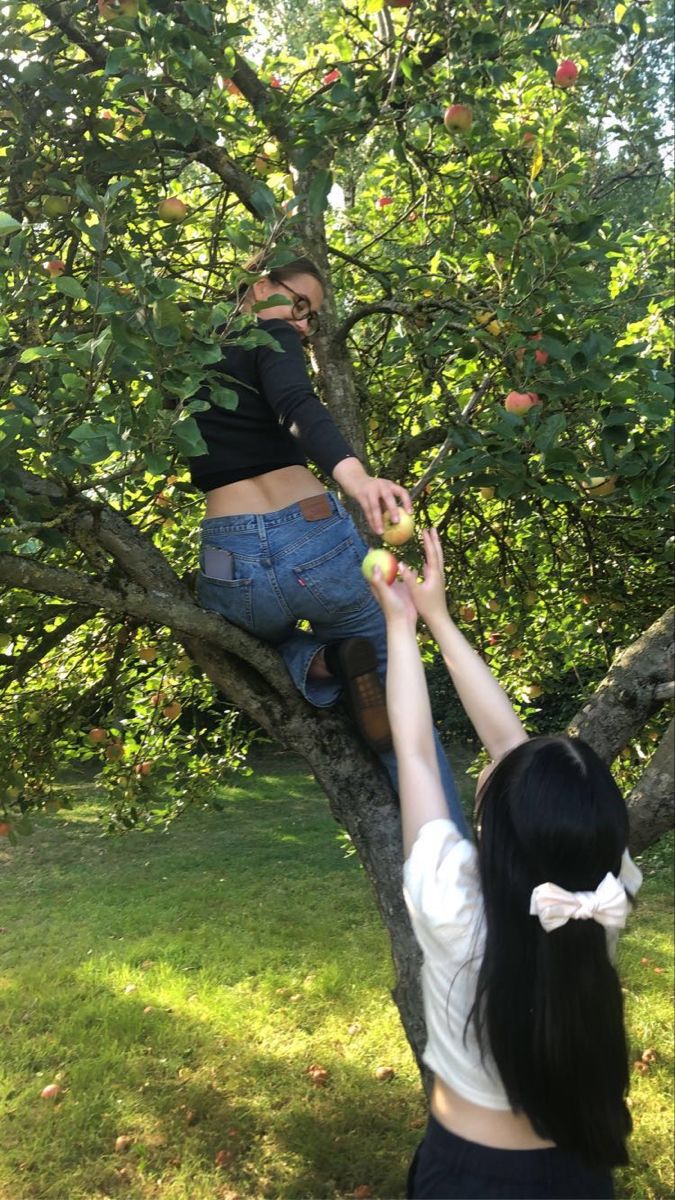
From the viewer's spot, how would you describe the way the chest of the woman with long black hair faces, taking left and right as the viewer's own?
facing away from the viewer and to the left of the viewer

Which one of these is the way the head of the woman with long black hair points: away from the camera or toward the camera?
away from the camera

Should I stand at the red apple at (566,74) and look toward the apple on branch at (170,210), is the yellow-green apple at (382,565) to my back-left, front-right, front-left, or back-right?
front-left
